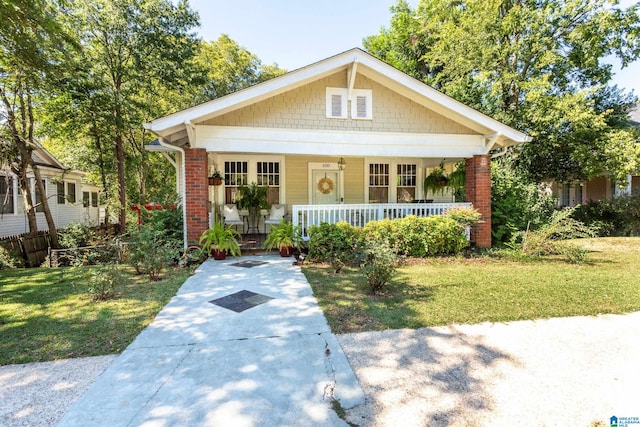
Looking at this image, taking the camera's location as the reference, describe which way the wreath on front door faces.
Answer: facing the viewer

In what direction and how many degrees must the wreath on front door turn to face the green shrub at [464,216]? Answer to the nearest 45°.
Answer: approximately 45° to its left

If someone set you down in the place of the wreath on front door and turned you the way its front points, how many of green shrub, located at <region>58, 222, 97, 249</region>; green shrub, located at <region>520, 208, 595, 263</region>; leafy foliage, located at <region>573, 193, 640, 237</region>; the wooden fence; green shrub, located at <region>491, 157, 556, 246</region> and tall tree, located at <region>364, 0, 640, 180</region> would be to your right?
2

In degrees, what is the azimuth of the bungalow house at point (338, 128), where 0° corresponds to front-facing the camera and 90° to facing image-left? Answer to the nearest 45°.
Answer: approximately 0°

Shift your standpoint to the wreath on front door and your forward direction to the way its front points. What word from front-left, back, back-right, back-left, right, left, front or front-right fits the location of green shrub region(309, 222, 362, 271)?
front

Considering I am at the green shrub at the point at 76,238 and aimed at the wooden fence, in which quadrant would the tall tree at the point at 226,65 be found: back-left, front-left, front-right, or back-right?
back-right

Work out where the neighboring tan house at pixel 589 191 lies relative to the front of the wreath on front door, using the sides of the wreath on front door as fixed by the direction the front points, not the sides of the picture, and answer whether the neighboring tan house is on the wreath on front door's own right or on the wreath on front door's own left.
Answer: on the wreath on front door's own left

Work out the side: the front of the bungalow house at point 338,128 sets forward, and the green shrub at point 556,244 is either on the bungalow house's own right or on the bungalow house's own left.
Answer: on the bungalow house's own left

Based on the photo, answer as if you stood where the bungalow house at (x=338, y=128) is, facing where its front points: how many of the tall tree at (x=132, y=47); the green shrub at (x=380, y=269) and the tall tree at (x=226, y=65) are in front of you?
1

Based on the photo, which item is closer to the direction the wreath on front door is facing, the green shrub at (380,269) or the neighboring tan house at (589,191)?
the green shrub

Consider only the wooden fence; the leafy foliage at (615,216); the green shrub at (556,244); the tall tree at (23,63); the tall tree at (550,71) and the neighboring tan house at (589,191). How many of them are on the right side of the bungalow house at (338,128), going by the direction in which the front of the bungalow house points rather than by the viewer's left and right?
2

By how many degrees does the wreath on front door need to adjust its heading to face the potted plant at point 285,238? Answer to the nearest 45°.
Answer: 0° — it already faces it

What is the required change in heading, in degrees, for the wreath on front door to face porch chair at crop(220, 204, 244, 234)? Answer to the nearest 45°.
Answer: approximately 45° to its right

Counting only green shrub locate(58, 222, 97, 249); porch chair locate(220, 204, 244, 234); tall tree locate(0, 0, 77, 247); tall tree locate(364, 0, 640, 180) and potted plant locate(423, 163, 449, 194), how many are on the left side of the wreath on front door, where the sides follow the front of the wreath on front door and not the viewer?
2

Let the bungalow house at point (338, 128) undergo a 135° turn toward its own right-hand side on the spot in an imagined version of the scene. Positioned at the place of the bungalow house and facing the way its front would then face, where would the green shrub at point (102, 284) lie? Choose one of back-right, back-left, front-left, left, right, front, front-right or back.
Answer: left

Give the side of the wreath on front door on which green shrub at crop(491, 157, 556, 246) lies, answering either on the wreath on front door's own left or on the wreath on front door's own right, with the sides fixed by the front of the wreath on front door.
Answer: on the wreath on front door's own left
